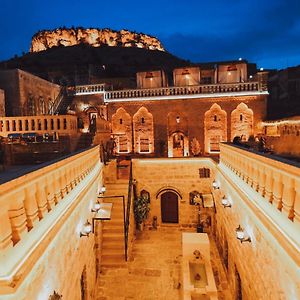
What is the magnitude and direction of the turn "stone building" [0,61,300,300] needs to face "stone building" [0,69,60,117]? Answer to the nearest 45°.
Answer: approximately 135° to its right

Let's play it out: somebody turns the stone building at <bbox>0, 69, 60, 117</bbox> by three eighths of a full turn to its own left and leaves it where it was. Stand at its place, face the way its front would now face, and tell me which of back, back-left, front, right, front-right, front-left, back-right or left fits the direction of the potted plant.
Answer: back-right

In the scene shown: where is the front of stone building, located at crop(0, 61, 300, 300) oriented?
toward the camera

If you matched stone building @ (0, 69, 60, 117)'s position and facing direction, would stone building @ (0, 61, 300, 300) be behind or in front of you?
in front

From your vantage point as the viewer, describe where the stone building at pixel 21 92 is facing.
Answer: facing the viewer and to the right of the viewer

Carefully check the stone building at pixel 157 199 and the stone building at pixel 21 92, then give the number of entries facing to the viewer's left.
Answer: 0

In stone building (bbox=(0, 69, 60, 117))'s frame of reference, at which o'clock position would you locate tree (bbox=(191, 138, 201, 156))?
The tree is roughly at 11 o'clock from the stone building.
